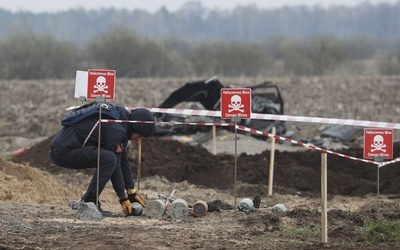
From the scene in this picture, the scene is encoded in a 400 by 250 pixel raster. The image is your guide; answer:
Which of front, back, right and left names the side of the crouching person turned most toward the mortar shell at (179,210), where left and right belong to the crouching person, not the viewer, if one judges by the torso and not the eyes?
front

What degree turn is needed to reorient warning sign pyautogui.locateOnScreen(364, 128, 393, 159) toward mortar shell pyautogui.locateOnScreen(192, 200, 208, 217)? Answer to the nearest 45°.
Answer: approximately 90° to its right

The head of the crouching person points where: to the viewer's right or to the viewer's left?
to the viewer's right

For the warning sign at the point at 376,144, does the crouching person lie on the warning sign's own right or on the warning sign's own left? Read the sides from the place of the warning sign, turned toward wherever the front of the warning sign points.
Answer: on the warning sign's own right

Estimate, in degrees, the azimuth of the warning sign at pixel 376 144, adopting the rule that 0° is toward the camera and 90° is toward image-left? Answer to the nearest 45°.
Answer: approximately 0°

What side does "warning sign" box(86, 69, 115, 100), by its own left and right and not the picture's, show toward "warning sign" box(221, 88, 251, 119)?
left

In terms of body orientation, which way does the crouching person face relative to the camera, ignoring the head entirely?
to the viewer's right

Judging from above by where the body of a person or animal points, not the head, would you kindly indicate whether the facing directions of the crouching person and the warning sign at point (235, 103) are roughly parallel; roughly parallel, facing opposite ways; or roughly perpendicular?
roughly perpendicular

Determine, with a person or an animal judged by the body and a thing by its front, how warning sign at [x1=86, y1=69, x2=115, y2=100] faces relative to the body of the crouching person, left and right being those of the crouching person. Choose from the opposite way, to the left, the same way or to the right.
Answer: to the right
